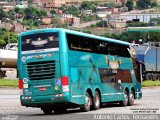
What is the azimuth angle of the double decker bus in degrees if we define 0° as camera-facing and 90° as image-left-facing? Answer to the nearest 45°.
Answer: approximately 225°
